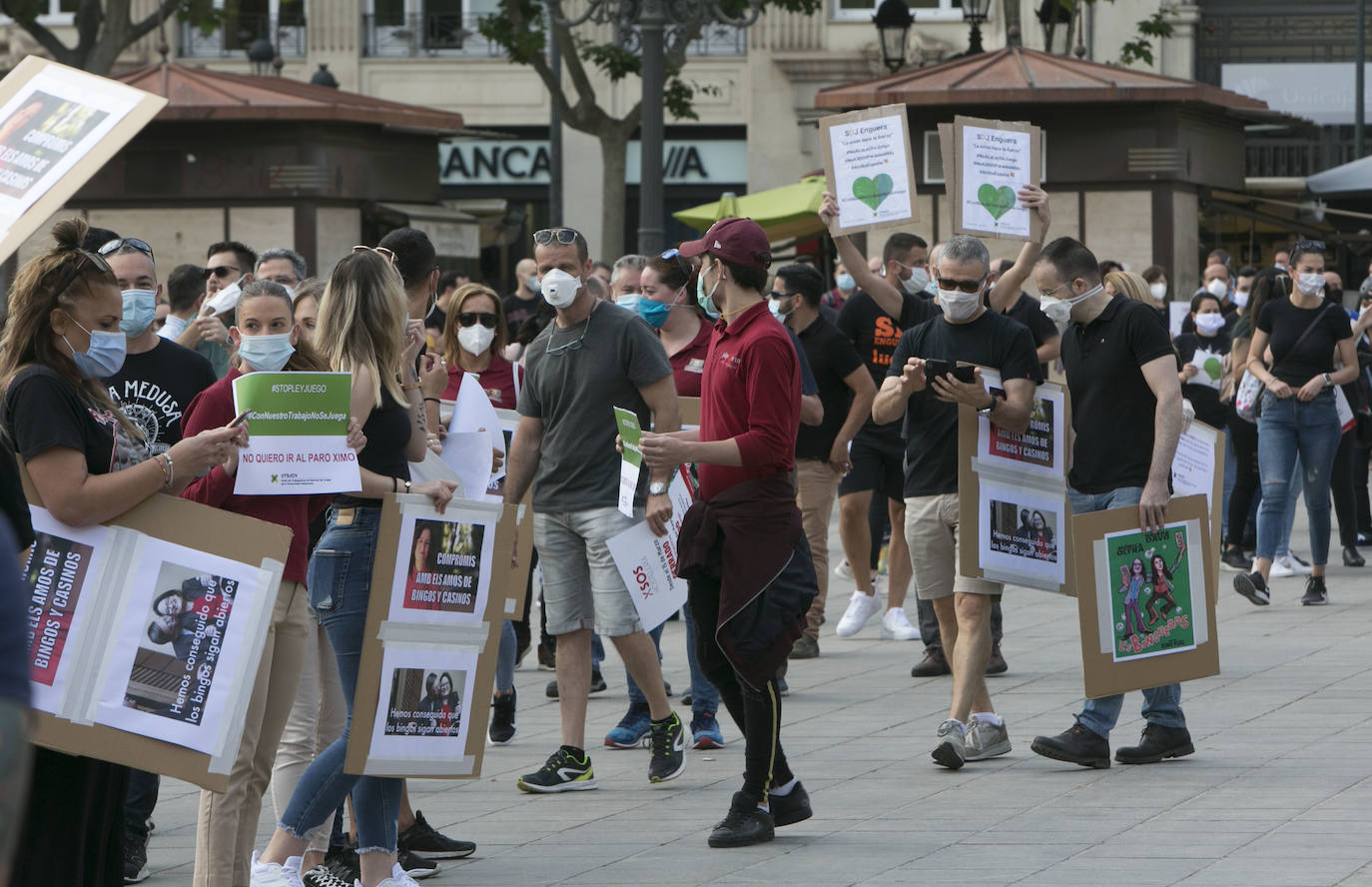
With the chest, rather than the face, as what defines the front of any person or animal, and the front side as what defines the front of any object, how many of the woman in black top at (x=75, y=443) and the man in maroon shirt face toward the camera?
0

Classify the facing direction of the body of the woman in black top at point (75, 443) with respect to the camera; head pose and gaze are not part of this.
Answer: to the viewer's right

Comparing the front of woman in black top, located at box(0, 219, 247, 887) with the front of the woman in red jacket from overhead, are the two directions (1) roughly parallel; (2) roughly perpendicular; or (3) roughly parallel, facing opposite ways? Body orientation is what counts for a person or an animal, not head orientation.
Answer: roughly perpendicular

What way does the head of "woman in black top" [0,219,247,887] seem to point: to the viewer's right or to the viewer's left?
to the viewer's right

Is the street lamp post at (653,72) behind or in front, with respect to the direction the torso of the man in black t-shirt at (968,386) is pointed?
behind

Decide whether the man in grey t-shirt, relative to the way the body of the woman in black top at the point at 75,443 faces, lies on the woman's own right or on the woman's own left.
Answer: on the woman's own left

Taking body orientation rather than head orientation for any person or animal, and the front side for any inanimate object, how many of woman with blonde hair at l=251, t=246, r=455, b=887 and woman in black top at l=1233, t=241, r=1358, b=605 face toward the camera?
1

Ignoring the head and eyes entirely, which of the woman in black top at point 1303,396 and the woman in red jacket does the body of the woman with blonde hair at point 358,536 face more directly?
the woman in black top

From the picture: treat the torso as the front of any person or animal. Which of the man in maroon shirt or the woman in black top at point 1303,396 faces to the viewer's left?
the man in maroon shirt

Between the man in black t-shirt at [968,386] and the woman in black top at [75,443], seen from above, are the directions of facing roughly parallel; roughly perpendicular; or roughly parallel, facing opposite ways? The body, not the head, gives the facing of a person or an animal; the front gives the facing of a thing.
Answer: roughly perpendicular

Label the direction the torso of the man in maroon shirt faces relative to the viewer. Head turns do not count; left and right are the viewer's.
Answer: facing to the left of the viewer

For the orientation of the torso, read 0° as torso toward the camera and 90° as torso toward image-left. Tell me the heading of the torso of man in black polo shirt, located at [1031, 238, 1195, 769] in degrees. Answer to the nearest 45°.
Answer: approximately 45°

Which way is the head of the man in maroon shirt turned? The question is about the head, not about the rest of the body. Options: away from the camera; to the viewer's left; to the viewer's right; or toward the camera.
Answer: to the viewer's left
